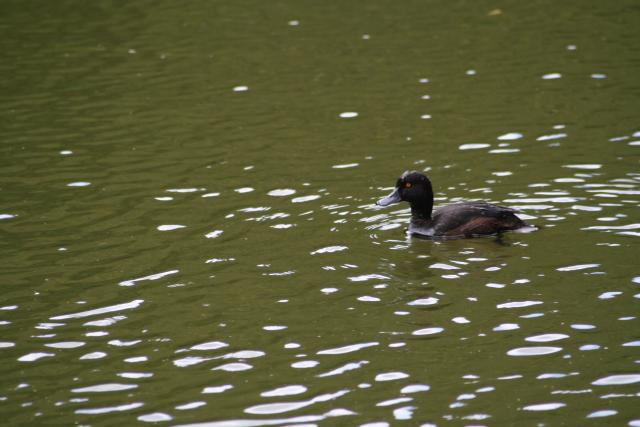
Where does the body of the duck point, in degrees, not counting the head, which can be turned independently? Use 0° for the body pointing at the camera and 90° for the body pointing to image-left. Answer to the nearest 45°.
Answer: approximately 90°
